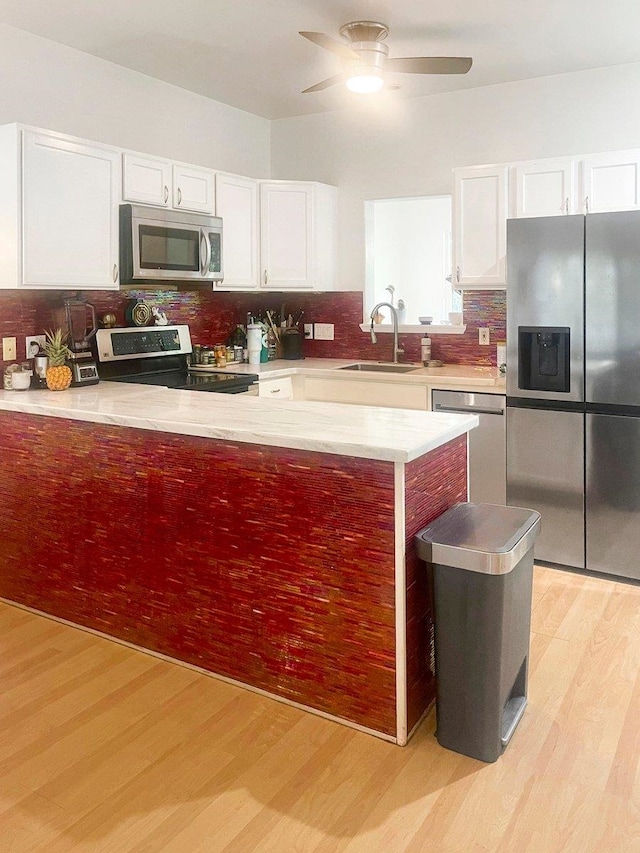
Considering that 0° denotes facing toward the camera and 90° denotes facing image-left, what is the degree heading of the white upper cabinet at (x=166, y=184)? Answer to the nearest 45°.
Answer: approximately 315°

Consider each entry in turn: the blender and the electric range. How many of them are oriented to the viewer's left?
0

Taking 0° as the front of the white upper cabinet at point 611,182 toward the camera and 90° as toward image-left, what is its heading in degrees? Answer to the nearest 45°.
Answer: approximately 45°

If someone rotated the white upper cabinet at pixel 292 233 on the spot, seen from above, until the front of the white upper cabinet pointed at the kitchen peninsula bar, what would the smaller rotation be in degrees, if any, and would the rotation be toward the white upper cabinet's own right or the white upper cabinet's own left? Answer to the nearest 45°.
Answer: approximately 45° to the white upper cabinet's own left

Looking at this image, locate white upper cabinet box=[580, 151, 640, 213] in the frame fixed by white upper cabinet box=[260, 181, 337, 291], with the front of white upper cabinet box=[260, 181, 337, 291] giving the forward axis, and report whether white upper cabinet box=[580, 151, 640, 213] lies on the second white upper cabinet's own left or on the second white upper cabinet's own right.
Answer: on the second white upper cabinet's own left
